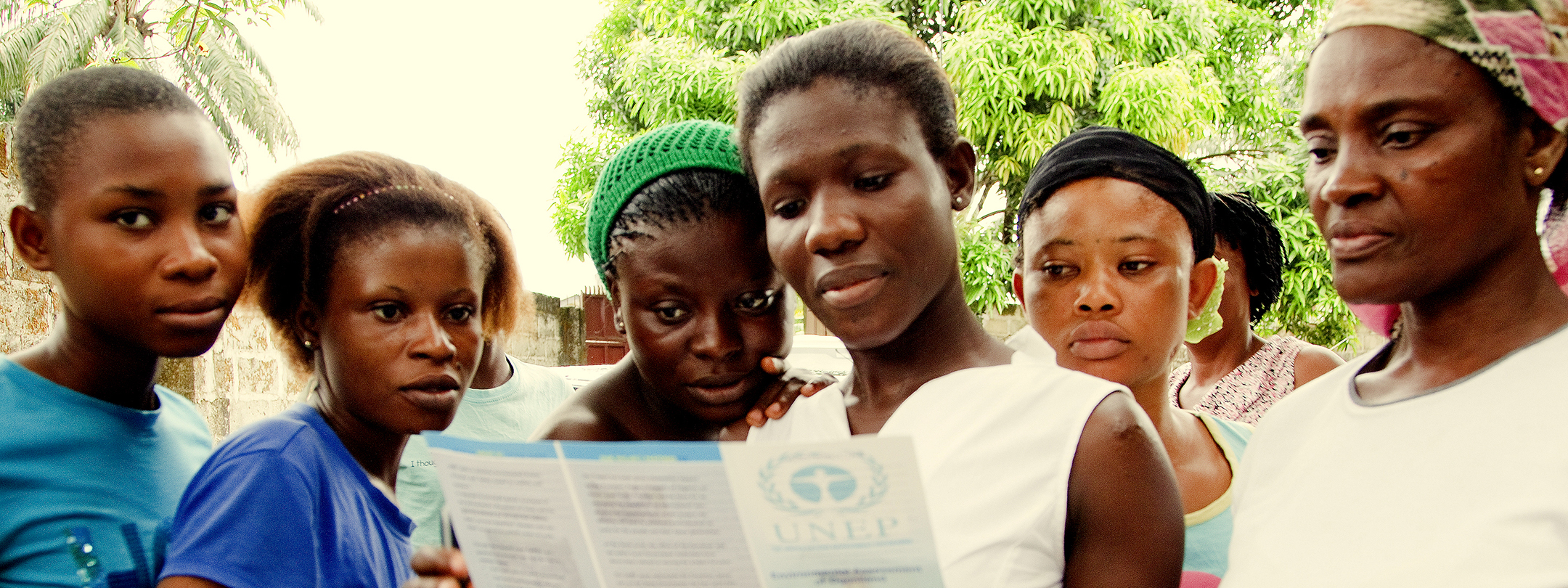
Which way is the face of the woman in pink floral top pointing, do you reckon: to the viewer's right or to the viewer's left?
to the viewer's left

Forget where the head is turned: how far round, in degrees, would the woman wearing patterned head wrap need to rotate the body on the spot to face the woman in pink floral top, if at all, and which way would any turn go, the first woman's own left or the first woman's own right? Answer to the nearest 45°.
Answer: approximately 135° to the first woman's own right

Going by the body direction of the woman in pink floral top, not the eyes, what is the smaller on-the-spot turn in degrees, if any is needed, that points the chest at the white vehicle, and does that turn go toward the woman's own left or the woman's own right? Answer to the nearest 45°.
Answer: approximately 90° to the woman's own right

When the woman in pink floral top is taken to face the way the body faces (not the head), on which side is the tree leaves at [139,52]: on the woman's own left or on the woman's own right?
on the woman's own right

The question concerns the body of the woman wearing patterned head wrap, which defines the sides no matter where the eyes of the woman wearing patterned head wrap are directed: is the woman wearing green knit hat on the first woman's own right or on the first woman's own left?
on the first woman's own right

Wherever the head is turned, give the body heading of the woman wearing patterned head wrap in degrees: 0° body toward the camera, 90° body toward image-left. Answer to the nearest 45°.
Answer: approximately 45°

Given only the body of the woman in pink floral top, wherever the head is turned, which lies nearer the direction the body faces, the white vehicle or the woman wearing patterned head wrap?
the woman wearing patterned head wrap

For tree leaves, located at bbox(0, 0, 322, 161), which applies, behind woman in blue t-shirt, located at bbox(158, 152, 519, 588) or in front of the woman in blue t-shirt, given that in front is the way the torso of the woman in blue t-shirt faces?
behind

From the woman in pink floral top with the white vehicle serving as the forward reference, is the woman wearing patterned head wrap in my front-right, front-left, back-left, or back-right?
back-left

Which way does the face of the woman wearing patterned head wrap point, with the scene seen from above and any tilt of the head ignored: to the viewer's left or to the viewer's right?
to the viewer's left

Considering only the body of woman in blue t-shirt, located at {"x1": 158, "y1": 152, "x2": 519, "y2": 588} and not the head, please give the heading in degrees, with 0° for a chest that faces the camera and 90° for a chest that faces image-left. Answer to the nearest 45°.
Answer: approximately 315°
